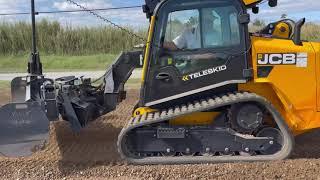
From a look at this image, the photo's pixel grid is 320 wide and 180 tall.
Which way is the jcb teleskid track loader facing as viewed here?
to the viewer's left

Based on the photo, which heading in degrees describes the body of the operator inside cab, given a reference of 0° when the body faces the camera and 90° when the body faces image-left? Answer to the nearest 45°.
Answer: approximately 90°
